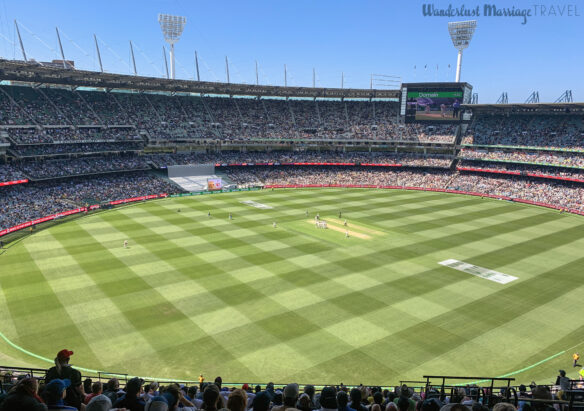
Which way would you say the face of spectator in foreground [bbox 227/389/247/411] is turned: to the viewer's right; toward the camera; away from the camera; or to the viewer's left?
away from the camera

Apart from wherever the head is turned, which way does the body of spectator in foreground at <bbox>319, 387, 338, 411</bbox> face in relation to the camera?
away from the camera

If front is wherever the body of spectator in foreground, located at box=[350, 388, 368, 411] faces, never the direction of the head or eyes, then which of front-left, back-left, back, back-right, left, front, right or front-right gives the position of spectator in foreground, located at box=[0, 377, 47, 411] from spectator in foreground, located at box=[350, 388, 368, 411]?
back-left

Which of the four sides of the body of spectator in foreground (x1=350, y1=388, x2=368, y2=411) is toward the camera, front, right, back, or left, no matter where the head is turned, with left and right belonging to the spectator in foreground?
back

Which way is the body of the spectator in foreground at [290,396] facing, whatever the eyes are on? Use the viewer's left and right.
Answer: facing away from the viewer

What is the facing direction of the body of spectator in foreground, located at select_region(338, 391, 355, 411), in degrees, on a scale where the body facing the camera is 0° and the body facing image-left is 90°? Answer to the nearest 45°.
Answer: approximately 180°

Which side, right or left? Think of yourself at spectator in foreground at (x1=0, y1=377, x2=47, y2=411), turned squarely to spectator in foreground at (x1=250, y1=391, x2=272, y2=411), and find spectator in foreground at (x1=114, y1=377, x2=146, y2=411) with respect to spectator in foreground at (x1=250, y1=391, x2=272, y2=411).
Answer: left

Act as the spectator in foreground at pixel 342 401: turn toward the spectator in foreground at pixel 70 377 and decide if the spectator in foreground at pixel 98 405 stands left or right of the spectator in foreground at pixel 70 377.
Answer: left

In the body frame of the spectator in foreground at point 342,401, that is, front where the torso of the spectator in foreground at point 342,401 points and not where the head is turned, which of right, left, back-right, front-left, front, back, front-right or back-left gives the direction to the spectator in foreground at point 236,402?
back-left

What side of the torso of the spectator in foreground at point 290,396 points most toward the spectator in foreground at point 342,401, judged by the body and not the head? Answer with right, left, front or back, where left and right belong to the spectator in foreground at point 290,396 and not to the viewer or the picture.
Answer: right

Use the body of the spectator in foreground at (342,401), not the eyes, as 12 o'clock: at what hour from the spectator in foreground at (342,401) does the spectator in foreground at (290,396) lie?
the spectator in foreground at (290,396) is roughly at 8 o'clock from the spectator in foreground at (342,401).

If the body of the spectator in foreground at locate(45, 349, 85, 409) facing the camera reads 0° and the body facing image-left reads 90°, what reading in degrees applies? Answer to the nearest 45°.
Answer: approximately 225°

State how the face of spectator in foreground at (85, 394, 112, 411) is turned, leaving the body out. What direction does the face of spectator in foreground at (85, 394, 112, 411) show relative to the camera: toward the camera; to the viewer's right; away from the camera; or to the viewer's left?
away from the camera

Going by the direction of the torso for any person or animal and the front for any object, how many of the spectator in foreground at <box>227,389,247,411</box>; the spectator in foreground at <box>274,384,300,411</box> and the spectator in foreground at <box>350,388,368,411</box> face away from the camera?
3

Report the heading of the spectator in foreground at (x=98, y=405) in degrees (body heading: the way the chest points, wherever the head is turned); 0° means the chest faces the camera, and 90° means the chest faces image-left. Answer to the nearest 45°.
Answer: approximately 180°
